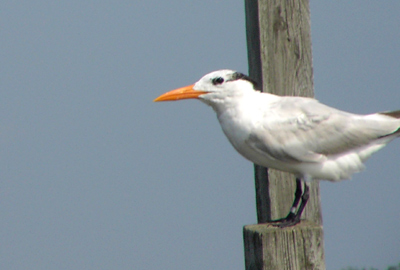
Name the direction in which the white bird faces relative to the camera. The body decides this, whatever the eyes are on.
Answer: to the viewer's left
